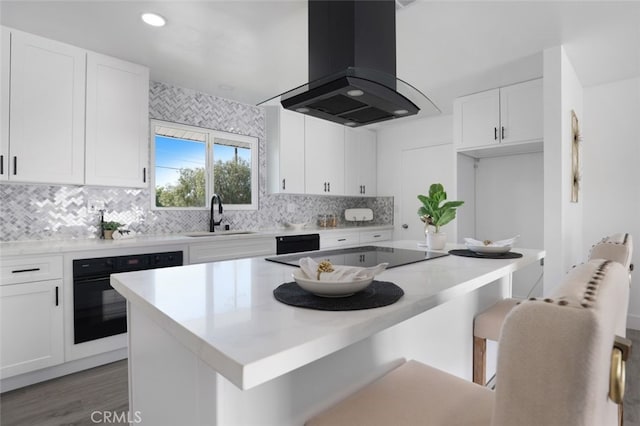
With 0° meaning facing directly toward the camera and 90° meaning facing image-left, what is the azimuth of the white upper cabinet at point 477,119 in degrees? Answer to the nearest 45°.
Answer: approximately 45°

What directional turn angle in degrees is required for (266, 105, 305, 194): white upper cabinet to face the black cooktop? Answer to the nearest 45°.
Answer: approximately 45° to its right

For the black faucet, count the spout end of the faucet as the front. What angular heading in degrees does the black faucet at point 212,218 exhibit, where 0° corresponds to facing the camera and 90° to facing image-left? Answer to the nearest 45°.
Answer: approximately 315°

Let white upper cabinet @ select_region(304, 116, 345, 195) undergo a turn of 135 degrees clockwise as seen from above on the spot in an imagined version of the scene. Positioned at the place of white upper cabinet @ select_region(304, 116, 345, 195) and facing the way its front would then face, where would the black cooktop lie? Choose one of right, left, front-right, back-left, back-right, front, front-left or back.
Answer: left

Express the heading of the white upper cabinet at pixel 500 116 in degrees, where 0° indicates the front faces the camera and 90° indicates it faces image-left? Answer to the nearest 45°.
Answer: approximately 45°

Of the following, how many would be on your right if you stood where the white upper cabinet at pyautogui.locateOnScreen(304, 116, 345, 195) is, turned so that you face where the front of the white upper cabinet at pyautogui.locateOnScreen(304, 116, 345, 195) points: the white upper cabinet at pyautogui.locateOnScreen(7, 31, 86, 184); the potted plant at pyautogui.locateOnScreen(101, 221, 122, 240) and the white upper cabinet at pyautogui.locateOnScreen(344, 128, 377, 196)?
2

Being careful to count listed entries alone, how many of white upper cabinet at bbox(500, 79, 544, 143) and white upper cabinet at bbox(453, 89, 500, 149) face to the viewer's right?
0

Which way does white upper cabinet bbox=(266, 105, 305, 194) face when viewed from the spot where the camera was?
facing the viewer and to the right of the viewer

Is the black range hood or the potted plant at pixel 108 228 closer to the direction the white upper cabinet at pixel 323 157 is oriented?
the black range hood
